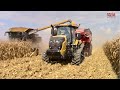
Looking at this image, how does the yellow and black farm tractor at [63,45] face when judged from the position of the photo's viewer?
facing the viewer and to the left of the viewer
